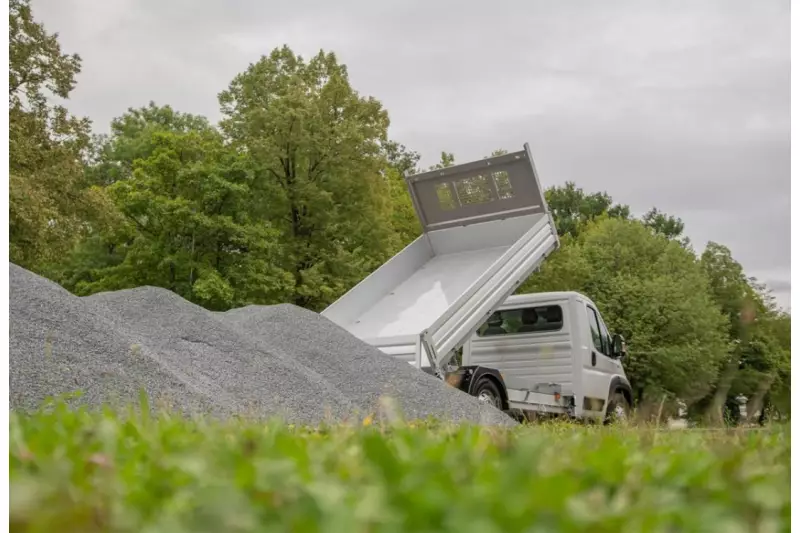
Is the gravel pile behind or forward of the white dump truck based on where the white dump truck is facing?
behind

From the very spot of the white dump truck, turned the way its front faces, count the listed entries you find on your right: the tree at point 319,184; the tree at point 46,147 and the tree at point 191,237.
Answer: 0

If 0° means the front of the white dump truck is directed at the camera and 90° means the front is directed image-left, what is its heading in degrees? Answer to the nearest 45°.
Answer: approximately 225°

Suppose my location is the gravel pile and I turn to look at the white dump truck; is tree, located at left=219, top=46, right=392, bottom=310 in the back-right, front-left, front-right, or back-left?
front-left

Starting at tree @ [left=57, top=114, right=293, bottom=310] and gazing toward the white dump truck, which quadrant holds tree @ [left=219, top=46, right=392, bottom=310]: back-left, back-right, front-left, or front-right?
front-left

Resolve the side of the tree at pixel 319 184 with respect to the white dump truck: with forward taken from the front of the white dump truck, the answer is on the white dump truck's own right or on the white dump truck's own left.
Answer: on the white dump truck's own left

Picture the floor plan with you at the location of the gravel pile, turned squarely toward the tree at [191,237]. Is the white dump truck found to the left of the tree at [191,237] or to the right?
right

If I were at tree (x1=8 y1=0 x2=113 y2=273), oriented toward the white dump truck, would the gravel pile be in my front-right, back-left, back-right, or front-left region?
front-right

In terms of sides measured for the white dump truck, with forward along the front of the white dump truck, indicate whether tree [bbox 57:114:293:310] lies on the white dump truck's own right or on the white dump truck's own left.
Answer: on the white dump truck's own left
